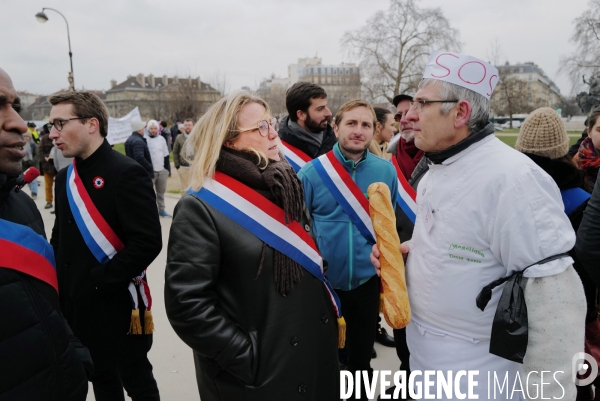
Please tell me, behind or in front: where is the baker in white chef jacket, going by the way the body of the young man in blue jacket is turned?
in front

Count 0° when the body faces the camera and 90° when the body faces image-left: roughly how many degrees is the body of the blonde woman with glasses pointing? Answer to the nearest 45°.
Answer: approximately 315°

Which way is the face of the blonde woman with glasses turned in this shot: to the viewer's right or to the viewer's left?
to the viewer's right

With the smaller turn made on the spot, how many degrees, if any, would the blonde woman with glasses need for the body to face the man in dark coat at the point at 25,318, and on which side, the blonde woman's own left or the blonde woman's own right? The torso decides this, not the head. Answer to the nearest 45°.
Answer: approximately 90° to the blonde woman's own right

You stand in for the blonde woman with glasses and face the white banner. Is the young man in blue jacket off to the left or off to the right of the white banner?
right

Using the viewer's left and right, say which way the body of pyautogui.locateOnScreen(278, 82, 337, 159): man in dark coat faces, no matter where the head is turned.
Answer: facing the viewer and to the right of the viewer

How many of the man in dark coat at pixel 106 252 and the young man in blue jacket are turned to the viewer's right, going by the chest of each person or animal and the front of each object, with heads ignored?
0

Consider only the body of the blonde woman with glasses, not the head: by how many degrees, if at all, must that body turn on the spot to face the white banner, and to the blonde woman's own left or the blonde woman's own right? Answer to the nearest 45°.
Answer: approximately 135° to the blonde woman's own left

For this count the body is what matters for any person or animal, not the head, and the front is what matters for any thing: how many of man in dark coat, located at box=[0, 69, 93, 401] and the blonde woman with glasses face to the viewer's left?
0

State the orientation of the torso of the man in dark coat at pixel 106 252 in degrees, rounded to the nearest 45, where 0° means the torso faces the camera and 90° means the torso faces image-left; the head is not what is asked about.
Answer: approximately 45°

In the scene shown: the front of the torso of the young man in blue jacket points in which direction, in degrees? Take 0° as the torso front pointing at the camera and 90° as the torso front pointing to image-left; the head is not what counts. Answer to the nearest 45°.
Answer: approximately 0°

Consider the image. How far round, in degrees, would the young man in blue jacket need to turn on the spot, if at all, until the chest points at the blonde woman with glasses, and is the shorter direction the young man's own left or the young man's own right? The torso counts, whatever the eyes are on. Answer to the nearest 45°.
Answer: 0° — they already face them

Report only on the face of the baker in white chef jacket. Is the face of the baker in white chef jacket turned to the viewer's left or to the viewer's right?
to the viewer's left

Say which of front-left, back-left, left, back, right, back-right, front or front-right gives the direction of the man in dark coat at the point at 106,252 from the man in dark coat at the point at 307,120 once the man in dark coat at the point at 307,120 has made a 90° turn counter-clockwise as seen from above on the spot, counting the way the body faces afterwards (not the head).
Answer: back
